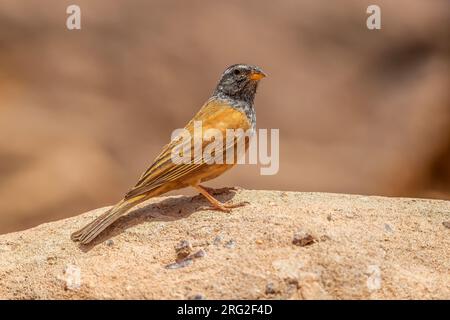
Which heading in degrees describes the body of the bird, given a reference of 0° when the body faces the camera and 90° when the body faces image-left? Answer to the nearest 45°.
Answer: approximately 270°

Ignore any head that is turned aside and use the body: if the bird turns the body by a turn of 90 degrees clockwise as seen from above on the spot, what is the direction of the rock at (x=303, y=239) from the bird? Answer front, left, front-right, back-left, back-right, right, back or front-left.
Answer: front-left
